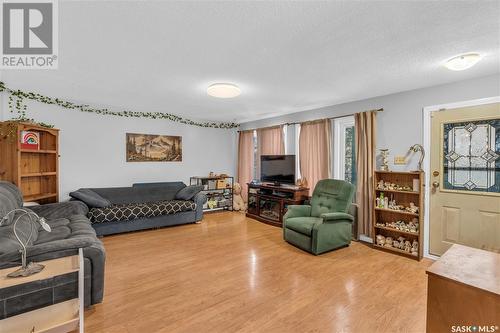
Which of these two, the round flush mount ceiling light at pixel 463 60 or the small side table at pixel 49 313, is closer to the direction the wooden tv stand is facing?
the small side table

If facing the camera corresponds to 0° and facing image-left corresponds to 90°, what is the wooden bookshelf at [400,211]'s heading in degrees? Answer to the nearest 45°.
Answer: approximately 45°

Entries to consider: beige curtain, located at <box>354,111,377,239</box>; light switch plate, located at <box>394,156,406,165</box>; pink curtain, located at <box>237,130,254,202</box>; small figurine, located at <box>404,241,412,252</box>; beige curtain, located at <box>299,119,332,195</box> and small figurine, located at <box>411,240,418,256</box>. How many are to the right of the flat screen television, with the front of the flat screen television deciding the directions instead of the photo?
1

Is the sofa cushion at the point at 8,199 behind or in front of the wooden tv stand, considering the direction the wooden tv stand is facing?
in front

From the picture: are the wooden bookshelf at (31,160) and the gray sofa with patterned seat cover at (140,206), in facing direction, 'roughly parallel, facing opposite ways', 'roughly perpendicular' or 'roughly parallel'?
roughly parallel

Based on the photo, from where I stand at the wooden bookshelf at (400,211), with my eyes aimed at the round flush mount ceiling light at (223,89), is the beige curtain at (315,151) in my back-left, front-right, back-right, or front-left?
front-right

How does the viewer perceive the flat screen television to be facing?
facing the viewer and to the left of the viewer

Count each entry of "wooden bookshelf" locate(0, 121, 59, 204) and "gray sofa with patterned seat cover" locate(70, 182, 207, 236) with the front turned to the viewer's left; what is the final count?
0

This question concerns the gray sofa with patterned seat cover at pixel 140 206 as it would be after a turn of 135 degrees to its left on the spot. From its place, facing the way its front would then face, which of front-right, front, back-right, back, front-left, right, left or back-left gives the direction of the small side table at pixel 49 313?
back

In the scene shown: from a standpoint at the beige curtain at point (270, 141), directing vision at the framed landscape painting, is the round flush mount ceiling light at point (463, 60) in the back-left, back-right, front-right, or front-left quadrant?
back-left

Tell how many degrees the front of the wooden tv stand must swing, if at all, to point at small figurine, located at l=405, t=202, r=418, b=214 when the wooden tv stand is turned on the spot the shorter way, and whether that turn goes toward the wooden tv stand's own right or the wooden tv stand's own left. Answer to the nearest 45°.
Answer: approximately 90° to the wooden tv stand's own left

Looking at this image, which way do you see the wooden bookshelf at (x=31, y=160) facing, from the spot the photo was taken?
facing the viewer and to the right of the viewer

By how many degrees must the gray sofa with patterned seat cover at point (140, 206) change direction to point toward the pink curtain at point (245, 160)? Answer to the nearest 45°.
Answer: approximately 45° to its left

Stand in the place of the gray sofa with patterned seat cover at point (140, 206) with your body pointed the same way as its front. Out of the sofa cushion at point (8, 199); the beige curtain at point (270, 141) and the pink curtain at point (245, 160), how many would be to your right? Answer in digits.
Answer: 1

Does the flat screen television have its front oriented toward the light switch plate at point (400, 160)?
no

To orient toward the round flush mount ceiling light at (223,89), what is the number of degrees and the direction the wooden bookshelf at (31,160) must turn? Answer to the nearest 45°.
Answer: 0° — it already faces it

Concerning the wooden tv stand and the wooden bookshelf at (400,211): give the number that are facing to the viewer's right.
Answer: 0

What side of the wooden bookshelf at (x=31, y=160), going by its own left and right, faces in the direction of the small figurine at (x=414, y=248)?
front

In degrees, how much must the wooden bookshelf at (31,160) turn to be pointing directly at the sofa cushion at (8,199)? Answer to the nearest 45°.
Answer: approximately 45° to its right

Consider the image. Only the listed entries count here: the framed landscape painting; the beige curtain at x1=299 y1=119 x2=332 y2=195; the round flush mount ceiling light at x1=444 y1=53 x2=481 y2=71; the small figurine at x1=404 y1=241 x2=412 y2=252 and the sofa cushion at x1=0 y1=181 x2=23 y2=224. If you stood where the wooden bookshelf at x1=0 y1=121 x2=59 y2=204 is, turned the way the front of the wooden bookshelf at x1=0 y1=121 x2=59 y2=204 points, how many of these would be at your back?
0

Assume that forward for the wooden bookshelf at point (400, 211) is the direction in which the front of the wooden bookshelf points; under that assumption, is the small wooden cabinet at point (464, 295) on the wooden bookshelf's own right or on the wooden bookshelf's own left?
on the wooden bookshelf's own left
